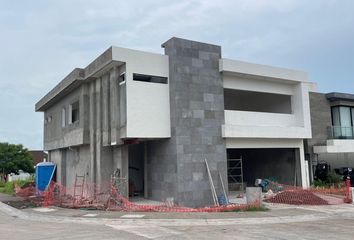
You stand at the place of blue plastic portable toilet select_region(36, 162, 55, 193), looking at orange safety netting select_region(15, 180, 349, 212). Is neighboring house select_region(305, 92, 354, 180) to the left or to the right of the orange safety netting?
left

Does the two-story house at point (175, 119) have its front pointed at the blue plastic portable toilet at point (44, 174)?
no

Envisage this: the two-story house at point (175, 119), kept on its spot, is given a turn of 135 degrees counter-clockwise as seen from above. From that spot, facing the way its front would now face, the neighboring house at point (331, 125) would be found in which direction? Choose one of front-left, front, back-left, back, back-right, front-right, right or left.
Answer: front-right

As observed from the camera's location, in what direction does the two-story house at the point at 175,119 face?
facing the viewer and to the right of the viewer
